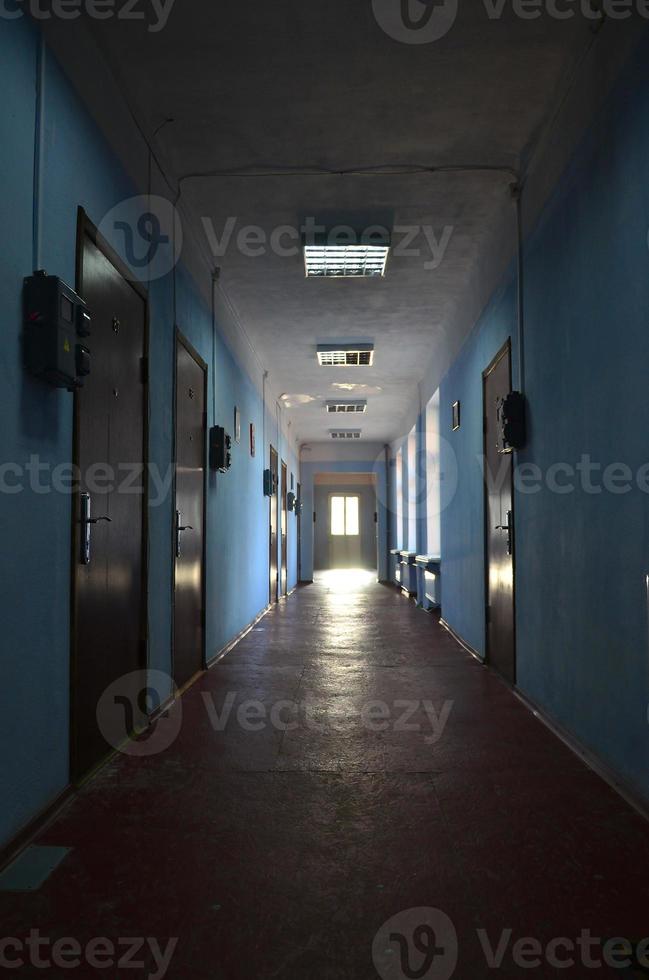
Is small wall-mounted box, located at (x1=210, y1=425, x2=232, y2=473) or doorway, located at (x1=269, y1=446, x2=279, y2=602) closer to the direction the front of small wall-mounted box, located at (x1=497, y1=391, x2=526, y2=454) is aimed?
the small wall-mounted box

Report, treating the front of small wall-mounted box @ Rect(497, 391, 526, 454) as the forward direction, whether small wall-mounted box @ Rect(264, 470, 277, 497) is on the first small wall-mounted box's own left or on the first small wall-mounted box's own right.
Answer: on the first small wall-mounted box's own right

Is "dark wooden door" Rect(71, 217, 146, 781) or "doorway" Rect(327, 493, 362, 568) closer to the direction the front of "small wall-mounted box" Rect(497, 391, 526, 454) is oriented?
the dark wooden door

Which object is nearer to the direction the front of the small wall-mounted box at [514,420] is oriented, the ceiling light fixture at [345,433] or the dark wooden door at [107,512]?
the dark wooden door

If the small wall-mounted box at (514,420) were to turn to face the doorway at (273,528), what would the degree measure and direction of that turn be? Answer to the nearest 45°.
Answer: approximately 45° to its right

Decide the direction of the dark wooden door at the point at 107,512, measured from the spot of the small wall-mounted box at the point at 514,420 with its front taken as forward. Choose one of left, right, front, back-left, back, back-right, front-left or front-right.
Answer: front-left

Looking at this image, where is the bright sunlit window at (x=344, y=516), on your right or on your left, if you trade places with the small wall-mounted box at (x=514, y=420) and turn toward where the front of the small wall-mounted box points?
on your right

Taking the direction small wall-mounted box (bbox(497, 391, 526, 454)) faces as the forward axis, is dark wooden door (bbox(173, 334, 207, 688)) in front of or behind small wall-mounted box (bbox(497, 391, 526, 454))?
in front

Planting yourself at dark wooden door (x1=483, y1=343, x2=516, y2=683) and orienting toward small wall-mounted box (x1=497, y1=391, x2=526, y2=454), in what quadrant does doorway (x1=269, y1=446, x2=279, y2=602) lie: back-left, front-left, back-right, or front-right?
back-right

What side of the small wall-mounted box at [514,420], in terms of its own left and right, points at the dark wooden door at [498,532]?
right

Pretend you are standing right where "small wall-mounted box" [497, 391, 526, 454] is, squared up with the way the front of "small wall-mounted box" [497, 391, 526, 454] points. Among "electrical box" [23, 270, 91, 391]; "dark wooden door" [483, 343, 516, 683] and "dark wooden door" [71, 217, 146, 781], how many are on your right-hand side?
1

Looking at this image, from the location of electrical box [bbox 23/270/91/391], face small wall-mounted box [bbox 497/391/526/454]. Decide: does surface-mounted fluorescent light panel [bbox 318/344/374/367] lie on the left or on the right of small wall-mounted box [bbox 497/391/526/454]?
left

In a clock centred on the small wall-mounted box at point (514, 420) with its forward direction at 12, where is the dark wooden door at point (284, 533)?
The dark wooden door is roughly at 2 o'clock from the small wall-mounted box.

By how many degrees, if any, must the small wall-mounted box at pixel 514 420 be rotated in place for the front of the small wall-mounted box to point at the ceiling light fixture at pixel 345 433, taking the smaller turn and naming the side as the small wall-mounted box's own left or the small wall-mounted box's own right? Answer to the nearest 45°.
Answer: approximately 90° to the small wall-mounted box's own right

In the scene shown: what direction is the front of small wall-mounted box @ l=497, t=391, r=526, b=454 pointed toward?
to the viewer's left
